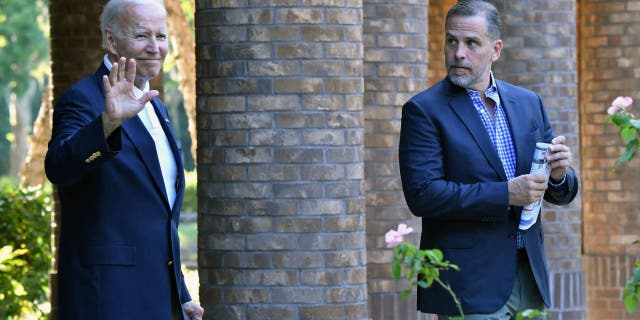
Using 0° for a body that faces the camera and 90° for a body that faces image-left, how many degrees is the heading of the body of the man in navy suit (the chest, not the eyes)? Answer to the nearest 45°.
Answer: approximately 315°

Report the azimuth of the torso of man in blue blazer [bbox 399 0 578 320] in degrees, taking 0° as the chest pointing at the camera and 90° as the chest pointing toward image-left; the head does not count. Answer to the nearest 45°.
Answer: approximately 315°

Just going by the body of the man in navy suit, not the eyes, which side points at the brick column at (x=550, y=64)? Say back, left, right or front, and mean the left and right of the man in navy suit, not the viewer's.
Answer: left

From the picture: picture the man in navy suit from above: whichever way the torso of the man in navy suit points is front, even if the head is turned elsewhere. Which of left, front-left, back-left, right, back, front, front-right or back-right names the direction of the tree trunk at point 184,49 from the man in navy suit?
back-left

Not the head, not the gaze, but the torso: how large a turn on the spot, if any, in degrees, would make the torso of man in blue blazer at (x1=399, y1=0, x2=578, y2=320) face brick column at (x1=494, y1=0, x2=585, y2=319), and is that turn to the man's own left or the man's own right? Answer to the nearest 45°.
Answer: approximately 135° to the man's own left

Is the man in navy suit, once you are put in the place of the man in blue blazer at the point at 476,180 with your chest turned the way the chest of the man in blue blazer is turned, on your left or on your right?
on your right

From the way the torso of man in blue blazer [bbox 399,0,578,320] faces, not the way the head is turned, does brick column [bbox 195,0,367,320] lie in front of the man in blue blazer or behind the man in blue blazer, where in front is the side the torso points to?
behind
